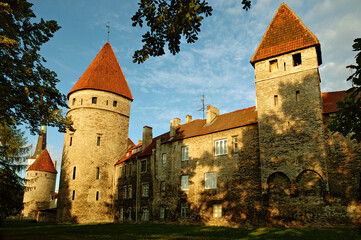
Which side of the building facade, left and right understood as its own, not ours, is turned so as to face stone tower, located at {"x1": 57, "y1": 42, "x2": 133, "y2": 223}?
right

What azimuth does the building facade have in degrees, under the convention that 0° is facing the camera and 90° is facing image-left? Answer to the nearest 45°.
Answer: approximately 45°

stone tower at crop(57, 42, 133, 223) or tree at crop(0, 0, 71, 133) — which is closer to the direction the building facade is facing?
the tree

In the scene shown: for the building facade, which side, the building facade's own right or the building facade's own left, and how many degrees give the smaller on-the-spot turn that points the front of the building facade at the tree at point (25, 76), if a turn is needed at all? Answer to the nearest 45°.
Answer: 0° — it already faces it
